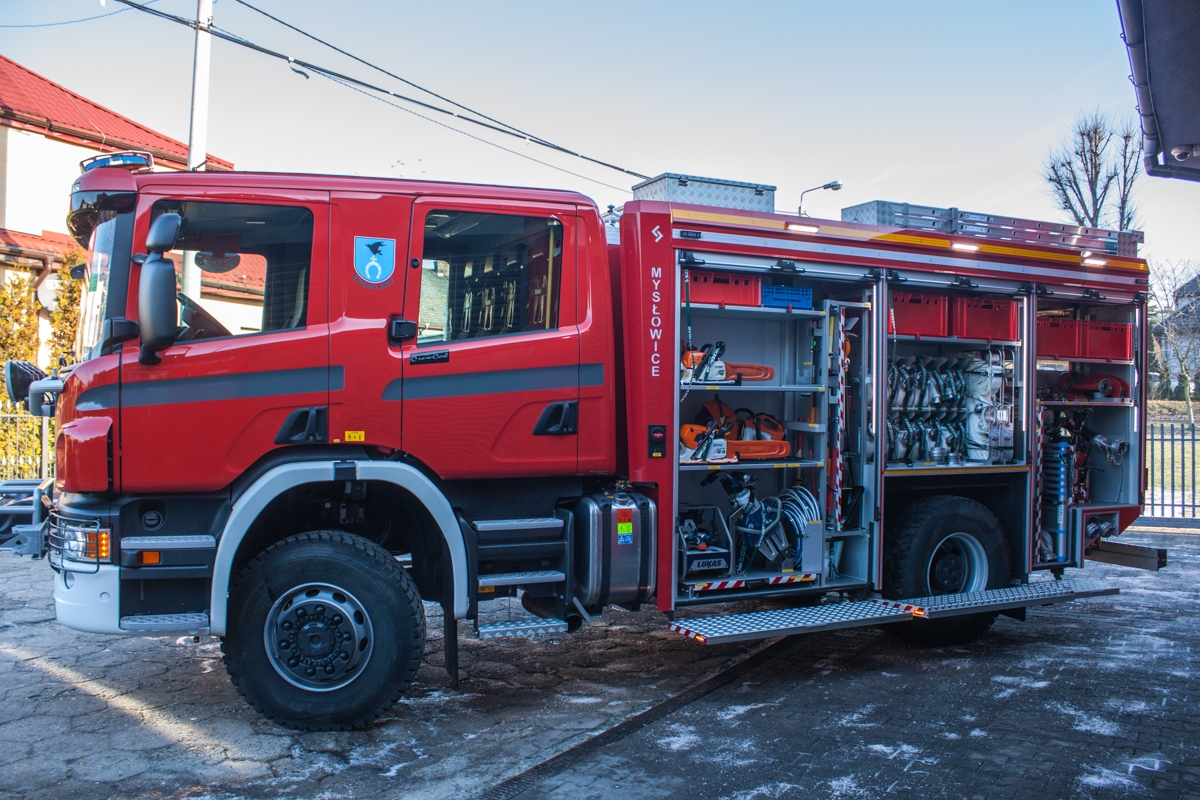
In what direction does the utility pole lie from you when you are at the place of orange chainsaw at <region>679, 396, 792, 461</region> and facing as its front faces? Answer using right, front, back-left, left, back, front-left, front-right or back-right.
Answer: back-left

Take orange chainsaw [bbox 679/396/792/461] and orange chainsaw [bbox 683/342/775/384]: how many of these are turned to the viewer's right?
2

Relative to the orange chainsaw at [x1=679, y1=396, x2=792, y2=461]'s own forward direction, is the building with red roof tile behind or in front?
behind

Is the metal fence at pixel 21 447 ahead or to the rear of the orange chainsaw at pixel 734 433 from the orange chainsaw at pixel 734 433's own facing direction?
to the rear

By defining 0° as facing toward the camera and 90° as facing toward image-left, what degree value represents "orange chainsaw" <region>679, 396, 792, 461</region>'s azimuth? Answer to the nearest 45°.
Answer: approximately 270°

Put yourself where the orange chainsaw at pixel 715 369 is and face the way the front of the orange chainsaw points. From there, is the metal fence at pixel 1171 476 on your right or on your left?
on your left

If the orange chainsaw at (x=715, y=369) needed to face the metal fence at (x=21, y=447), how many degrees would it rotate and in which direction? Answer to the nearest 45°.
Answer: approximately 135° to its left

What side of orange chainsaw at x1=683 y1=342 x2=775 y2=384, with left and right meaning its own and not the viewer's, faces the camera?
right

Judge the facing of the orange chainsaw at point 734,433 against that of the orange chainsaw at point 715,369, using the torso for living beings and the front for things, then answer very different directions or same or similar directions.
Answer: same or similar directions
